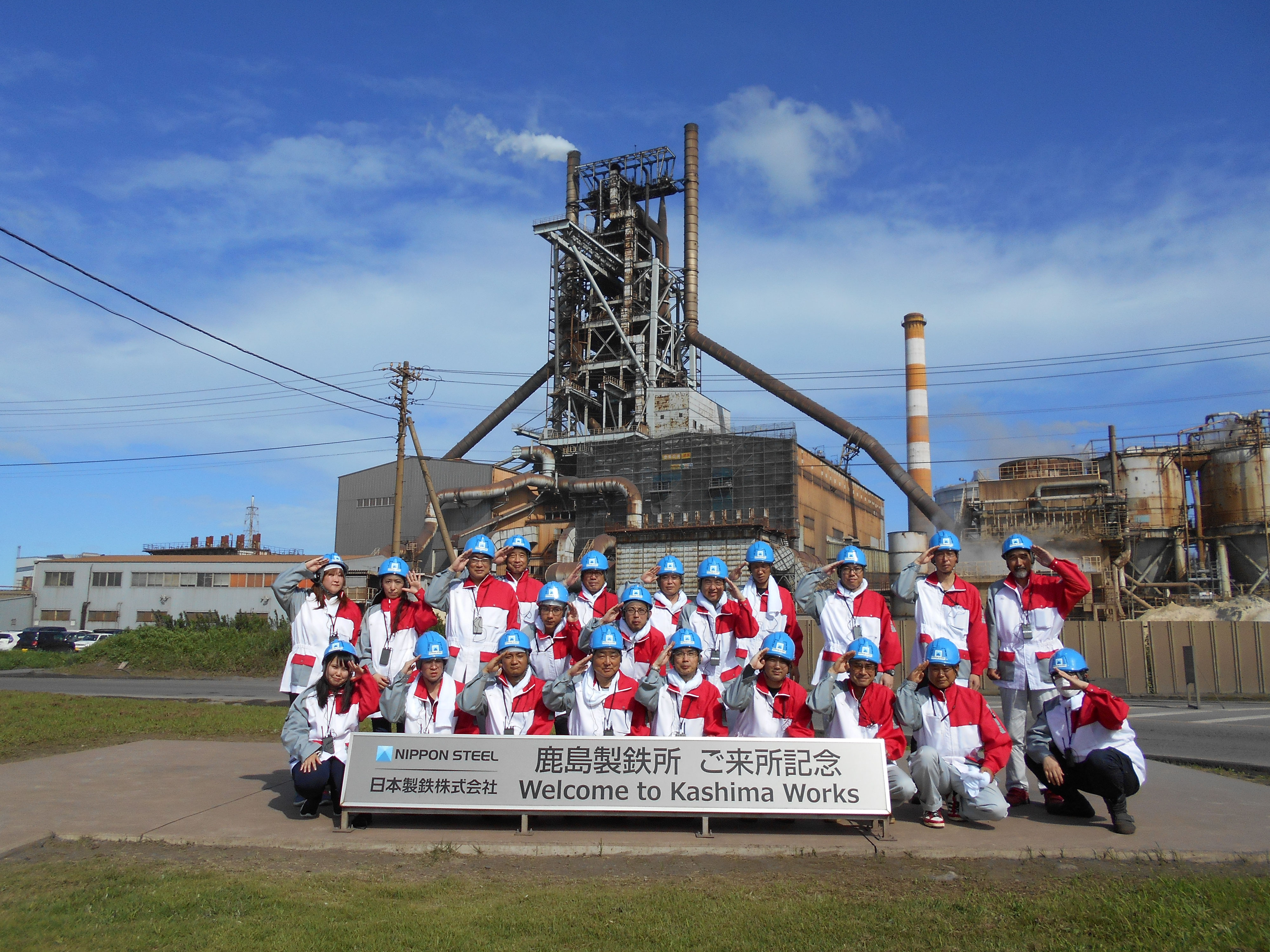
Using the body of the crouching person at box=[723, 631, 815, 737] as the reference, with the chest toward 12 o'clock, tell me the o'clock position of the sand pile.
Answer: The sand pile is roughly at 7 o'clock from the crouching person.

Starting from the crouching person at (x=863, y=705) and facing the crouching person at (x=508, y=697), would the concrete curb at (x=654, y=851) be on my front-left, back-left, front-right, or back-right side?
front-left

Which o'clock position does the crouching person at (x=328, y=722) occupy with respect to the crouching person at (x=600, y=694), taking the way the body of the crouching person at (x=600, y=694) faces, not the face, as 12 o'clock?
the crouching person at (x=328, y=722) is roughly at 3 o'clock from the crouching person at (x=600, y=694).

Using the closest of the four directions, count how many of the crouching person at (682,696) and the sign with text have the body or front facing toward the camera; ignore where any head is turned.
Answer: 2

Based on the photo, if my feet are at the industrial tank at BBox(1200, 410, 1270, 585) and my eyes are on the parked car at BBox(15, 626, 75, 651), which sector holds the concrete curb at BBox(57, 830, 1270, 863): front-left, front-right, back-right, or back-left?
front-left

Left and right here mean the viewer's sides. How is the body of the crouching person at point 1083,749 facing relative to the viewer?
facing the viewer and to the left of the viewer

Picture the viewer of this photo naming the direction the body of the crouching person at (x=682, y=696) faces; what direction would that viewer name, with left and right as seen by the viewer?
facing the viewer

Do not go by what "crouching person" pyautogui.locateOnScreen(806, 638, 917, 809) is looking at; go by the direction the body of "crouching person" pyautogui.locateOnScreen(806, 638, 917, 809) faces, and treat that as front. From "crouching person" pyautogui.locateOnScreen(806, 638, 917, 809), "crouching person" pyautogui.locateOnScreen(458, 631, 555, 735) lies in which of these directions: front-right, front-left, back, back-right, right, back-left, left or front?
right

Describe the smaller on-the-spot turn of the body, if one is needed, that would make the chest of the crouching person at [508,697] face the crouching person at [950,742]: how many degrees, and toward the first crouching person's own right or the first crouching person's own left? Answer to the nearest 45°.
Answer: approximately 90° to the first crouching person's own left

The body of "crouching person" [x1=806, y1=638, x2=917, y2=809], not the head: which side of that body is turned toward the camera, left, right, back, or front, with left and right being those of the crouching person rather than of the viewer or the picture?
front

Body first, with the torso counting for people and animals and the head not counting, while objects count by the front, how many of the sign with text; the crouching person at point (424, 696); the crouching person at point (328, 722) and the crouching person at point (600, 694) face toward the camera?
4

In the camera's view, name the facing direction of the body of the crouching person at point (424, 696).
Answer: toward the camera

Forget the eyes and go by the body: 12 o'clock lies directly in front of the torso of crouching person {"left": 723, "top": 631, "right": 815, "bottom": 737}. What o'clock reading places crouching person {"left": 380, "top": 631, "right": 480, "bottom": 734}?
crouching person {"left": 380, "top": 631, "right": 480, "bottom": 734} is roughly at 3 o'clock from crouching person {"left": 723, "top": 631, "right": 815, "bottom": 737}.

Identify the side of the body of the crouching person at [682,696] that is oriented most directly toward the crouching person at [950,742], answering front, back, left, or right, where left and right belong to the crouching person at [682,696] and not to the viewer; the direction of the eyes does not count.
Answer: left

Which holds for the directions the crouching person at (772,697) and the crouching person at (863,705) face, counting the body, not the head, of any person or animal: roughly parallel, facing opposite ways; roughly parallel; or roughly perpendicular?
roughly parallel

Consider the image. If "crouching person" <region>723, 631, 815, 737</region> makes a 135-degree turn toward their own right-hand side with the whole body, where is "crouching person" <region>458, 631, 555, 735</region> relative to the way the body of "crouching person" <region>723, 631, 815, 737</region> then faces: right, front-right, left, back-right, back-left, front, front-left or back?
front-left

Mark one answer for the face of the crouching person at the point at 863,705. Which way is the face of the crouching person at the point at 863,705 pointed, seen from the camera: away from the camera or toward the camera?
toward the camera

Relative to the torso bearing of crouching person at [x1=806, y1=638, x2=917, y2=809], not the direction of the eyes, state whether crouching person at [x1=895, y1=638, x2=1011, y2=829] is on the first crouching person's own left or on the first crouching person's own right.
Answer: on the first crouching person's own left

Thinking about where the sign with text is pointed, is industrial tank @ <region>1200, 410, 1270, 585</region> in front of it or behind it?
behind

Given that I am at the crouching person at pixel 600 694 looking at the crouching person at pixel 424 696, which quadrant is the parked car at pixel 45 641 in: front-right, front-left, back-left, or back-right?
front-right
